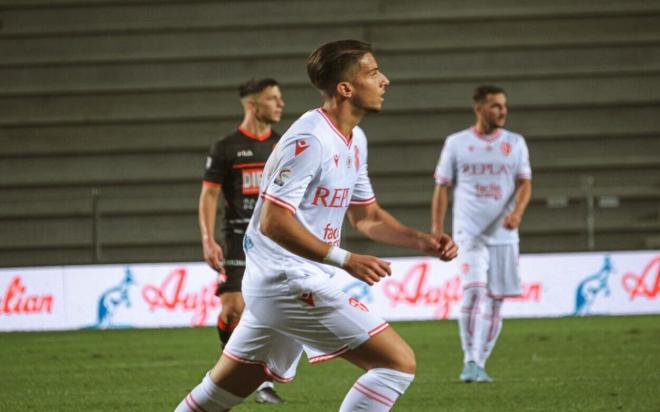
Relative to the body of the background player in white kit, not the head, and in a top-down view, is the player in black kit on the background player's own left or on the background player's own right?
on the background player's own right

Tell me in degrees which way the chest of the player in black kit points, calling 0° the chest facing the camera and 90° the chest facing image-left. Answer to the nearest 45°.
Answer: approximately 315°

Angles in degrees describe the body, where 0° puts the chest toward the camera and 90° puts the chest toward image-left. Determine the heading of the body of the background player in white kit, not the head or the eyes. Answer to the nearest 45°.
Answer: approximately 0°

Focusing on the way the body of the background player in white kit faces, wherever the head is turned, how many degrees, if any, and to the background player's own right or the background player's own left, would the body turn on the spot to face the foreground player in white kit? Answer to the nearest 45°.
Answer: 0° — they already face them

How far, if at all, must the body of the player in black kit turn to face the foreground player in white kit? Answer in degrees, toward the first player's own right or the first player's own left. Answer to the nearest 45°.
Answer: approximately 45° to the first player's own right

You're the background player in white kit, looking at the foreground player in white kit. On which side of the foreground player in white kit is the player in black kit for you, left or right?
right

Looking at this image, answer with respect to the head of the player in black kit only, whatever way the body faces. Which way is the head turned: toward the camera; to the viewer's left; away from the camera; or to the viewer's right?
to the viewer's right

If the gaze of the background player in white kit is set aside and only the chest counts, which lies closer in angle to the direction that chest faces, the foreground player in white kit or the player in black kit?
the foreground player in white kit

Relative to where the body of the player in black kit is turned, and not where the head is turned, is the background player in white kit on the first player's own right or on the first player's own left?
on the first player's own left
